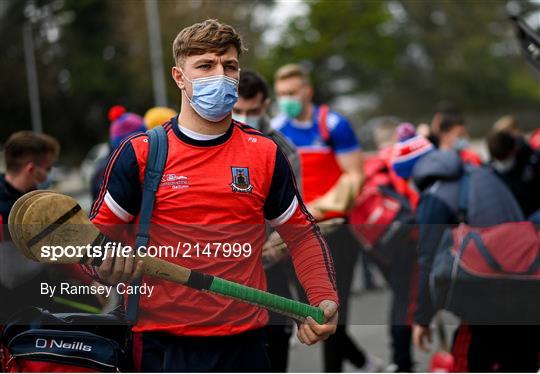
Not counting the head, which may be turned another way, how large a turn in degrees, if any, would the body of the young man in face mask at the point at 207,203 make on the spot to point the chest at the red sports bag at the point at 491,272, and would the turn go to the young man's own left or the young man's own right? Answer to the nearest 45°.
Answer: approximately 135° to the young man's own left

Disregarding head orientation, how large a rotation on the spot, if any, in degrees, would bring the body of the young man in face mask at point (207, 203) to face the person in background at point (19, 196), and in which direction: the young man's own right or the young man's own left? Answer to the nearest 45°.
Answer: approximately 135° to the young man's own right

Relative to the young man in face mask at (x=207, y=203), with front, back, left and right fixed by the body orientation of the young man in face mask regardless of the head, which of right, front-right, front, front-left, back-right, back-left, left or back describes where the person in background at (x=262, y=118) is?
back

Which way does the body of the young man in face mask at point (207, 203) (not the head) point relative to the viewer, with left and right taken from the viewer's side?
facing the viewer

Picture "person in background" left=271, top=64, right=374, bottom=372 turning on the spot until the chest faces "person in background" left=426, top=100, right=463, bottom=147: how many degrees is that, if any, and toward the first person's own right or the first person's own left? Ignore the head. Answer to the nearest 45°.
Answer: approximately 180°

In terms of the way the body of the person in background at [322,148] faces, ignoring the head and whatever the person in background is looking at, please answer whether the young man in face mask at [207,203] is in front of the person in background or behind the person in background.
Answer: in front

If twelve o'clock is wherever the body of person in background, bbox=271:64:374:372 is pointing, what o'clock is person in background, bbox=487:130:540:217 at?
person in background, bbox=487:130:540:217 is roughly at 8 o'clock from person in background, bbox=271:64:374:372.

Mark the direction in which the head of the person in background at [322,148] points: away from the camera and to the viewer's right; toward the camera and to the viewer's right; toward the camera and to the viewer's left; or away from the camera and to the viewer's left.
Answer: toward the camera and to the viewer's left

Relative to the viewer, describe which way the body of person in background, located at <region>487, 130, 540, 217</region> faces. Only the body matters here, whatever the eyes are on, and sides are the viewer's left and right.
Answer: facing the viewer and to the left of the viewer

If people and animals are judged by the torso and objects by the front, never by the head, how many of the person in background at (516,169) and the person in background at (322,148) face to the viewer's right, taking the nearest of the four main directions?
0

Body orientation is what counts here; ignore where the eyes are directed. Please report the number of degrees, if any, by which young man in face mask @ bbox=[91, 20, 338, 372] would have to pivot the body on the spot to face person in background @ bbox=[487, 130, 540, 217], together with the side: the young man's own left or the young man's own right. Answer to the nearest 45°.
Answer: approximately 135° to the young man's own left

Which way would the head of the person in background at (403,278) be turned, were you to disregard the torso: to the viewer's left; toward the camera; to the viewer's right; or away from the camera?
away from the camera

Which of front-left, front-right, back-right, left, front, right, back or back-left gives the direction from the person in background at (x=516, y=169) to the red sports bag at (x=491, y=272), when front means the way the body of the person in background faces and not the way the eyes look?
front-left
